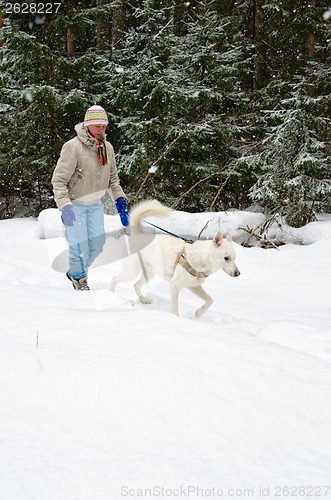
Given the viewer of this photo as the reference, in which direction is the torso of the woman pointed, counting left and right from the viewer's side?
facing the viewer and to the right of the viewer

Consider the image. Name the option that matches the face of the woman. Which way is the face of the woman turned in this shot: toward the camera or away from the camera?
toward the camera

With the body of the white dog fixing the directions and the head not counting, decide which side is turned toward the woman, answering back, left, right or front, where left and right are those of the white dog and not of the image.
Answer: back

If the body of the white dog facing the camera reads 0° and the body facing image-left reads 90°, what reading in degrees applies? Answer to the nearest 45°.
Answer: approximately 315°

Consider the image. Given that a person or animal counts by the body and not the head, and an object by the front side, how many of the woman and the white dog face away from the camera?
0
